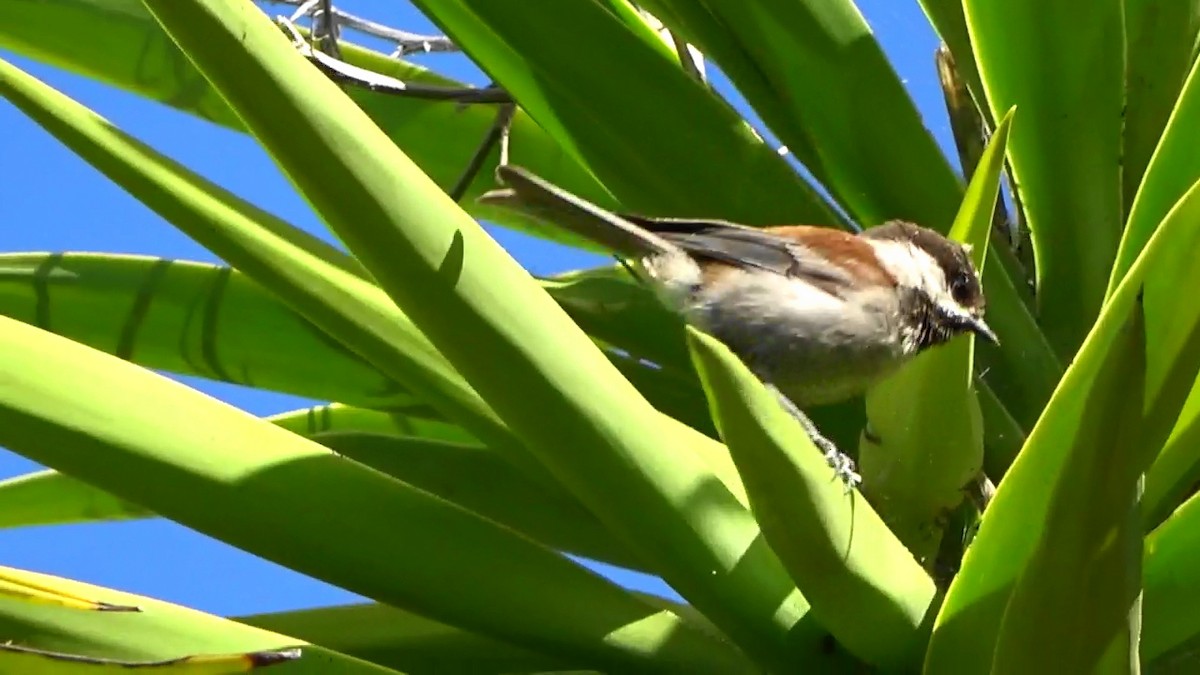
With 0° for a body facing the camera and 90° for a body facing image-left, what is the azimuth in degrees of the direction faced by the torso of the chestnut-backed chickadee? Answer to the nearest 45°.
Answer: approximately 270°
